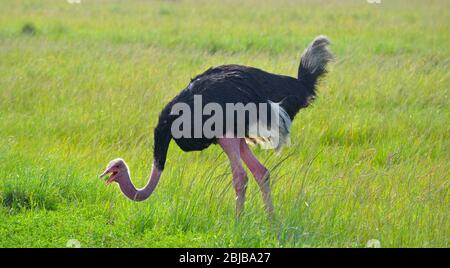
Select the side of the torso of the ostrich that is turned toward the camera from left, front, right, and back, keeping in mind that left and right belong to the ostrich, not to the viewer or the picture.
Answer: left
